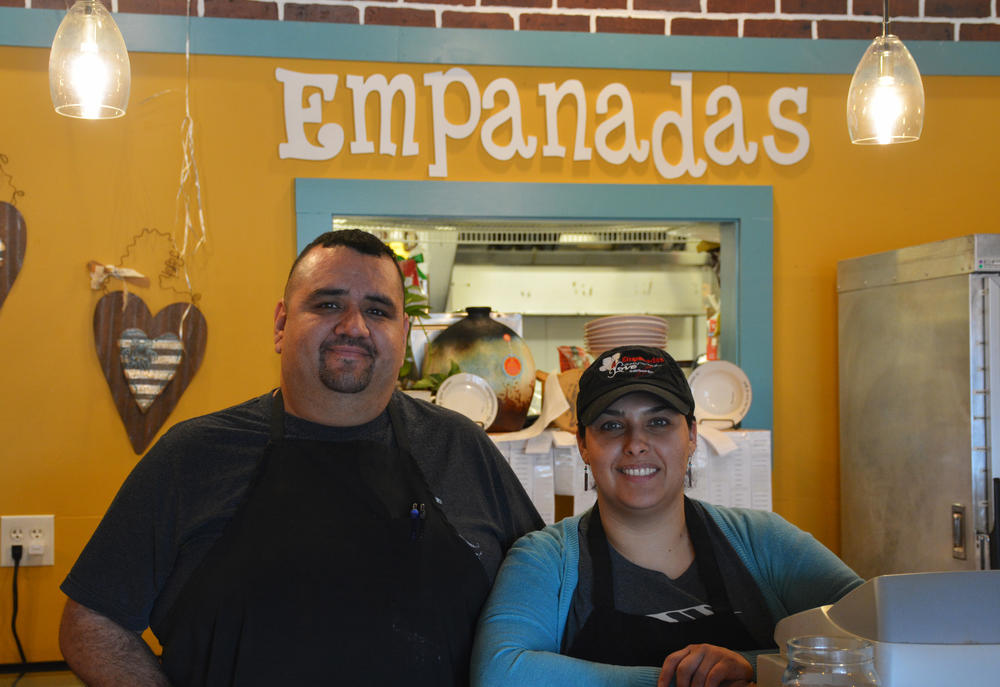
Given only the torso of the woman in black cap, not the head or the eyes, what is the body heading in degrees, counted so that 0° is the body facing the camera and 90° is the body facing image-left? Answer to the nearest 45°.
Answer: approximately 0°

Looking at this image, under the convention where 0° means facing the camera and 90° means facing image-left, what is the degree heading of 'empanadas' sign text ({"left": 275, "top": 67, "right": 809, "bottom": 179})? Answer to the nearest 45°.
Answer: approximately 0°

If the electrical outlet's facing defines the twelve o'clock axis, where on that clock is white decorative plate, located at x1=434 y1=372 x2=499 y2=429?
The white decorative plate is roughly at 10 o'clock from the electrical outlet.

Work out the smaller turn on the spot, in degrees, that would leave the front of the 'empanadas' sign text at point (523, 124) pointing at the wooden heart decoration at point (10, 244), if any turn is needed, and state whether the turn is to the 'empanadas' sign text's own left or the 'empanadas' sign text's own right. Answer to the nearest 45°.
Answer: approximately 90° to the 'empanadas' sign text's own right

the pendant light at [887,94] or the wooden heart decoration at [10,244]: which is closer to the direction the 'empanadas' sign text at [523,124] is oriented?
the pendant light

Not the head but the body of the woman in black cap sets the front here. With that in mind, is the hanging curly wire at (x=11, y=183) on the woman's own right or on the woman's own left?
on the woman's own right

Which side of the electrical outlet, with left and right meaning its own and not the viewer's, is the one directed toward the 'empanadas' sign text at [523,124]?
left
